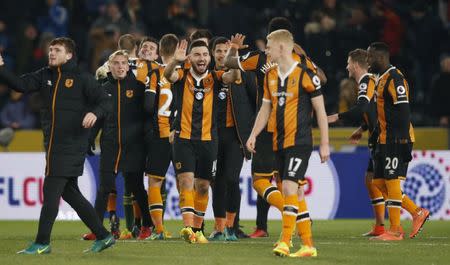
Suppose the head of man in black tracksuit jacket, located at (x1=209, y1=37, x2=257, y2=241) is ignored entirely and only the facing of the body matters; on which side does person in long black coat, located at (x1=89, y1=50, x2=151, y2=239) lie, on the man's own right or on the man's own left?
on the man's own right

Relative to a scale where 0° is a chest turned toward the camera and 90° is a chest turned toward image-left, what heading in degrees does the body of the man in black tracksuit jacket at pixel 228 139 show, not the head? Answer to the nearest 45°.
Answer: approximately 45°
